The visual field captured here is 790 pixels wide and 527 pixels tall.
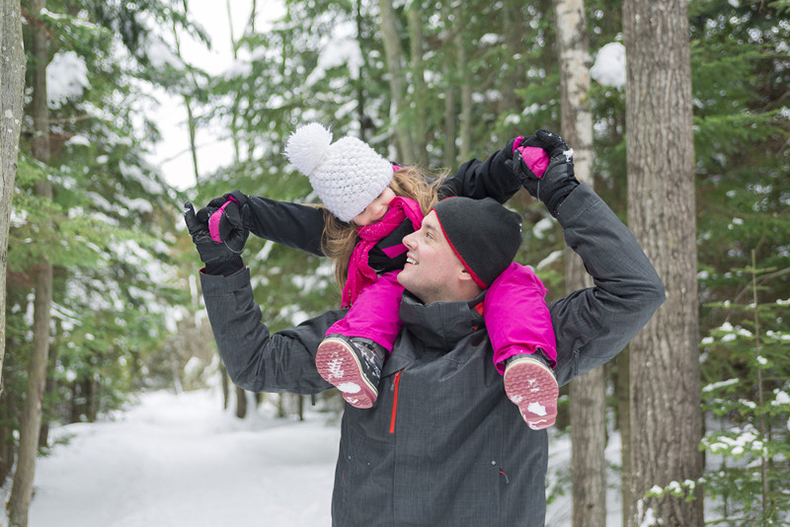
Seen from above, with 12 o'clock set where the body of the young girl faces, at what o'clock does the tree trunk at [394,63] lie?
The tree trunk is roughly at 6 o'clock from the young girl.

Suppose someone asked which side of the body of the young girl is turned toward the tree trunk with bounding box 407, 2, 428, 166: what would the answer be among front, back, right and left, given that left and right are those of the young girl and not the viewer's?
back

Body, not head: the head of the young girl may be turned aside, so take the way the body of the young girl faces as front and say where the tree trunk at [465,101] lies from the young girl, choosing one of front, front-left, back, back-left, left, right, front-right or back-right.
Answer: back

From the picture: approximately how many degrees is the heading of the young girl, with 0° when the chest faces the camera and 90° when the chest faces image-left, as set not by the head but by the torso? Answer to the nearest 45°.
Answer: approximately 0°

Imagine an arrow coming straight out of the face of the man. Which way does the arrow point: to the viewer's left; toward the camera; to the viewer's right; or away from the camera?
to the viewer's left

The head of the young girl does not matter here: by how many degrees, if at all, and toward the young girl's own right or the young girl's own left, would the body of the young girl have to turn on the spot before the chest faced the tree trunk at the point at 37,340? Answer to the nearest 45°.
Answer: approximately 135° to the young girl's own right
